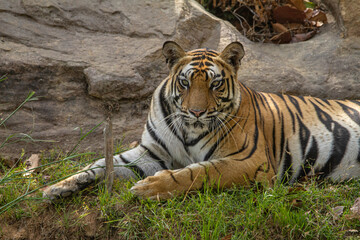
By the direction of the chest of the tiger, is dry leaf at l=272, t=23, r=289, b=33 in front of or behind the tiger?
behind

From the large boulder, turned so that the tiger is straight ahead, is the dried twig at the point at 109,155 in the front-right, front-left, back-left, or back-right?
front-right

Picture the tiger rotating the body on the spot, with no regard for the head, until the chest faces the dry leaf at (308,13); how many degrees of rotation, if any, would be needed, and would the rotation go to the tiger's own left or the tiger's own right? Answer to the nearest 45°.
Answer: approximately 135° to the tiger's own right

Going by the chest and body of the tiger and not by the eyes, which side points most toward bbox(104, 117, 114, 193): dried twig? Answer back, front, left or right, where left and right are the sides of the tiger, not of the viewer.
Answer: front

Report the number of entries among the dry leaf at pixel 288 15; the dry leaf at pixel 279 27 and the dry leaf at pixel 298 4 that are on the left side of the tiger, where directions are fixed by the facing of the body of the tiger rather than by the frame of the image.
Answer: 0

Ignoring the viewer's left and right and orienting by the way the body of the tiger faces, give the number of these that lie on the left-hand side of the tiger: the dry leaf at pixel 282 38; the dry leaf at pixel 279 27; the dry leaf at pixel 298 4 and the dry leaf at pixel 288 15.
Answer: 0

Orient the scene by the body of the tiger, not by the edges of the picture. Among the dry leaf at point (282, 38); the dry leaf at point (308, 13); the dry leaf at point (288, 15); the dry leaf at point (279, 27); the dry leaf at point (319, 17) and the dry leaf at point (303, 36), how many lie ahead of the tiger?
0

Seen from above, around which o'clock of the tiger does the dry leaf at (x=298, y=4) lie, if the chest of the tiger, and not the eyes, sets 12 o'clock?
The dry leaf is roughly at 5 o'clock from the tiger.

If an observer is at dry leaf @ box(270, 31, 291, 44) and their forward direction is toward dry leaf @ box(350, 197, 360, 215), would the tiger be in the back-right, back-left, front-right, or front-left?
front-right

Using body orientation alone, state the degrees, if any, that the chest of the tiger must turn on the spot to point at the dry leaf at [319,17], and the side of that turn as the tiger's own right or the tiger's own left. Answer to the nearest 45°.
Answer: approximately 135° to the tiger's own right

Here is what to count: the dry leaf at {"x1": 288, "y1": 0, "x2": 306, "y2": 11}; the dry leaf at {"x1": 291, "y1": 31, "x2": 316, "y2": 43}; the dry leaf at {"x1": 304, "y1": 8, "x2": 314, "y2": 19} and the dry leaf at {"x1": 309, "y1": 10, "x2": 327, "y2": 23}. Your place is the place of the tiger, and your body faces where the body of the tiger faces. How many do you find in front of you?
0

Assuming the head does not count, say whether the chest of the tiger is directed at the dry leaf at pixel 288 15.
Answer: no

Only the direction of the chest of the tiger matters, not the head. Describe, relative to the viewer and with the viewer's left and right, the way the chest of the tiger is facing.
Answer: facing the viewer and to the left of the viewer

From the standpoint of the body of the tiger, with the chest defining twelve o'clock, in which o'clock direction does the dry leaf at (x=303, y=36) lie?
The dry leaf is roughly at 5 o'clock from the tiger.

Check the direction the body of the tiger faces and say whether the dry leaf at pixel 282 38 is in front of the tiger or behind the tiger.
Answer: behind
